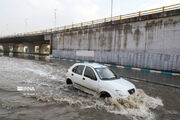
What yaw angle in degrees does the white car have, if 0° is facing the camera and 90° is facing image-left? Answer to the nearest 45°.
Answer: approximately 315°

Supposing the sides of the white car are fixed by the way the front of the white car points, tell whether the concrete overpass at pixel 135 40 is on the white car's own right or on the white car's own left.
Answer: on the white car's own left
